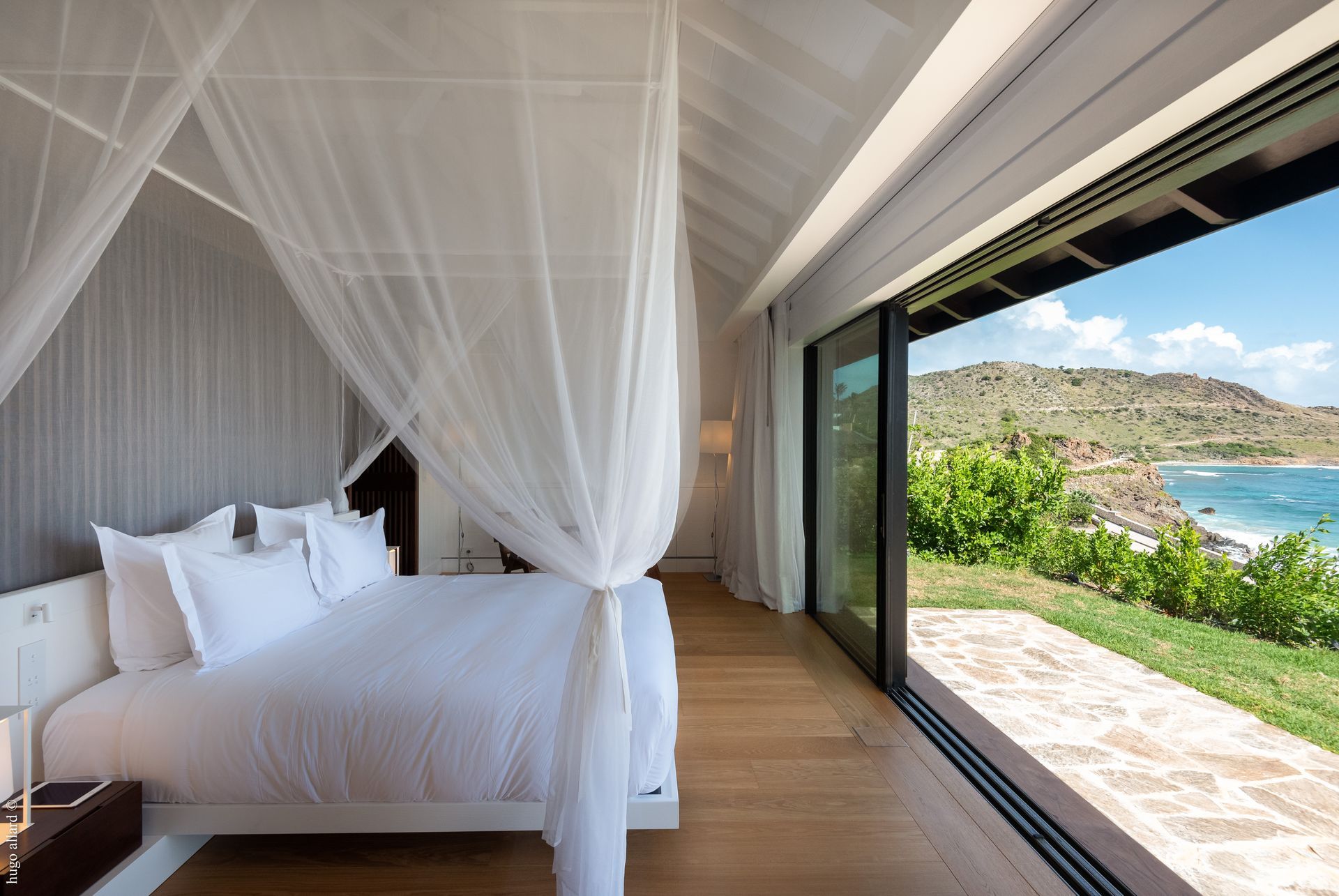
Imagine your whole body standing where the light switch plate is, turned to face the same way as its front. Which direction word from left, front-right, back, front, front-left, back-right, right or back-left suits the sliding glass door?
front-left

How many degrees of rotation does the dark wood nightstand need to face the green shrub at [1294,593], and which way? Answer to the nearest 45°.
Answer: approximately 45° to its left

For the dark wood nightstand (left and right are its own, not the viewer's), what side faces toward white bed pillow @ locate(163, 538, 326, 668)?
left

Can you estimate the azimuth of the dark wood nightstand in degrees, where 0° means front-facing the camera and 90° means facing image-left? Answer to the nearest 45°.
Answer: approximately 315°

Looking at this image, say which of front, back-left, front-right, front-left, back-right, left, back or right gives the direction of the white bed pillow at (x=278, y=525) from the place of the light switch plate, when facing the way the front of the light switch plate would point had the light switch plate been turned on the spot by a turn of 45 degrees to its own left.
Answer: front-left

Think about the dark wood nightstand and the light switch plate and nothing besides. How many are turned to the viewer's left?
0

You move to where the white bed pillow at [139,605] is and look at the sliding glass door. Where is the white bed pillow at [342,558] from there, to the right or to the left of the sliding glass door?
left

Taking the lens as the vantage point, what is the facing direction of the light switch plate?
facing the viewer and to the right of the viewer

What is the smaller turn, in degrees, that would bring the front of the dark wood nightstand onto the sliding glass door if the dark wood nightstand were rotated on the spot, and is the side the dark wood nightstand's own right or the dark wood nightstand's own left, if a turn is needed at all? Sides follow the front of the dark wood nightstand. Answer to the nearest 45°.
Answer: approximately 45° to the dark wood nightstand's own left

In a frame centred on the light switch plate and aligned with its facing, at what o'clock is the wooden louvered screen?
The wooden louvered screen is roughly at 9 o'clock from the light switch plate.

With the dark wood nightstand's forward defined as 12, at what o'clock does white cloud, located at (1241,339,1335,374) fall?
The white cloud is roughly at 11 o'clock from the dark wood nightstand.

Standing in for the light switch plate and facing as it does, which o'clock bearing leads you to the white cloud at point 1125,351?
The white cloud is roughly at 11 o'clock from the light switch plate.
